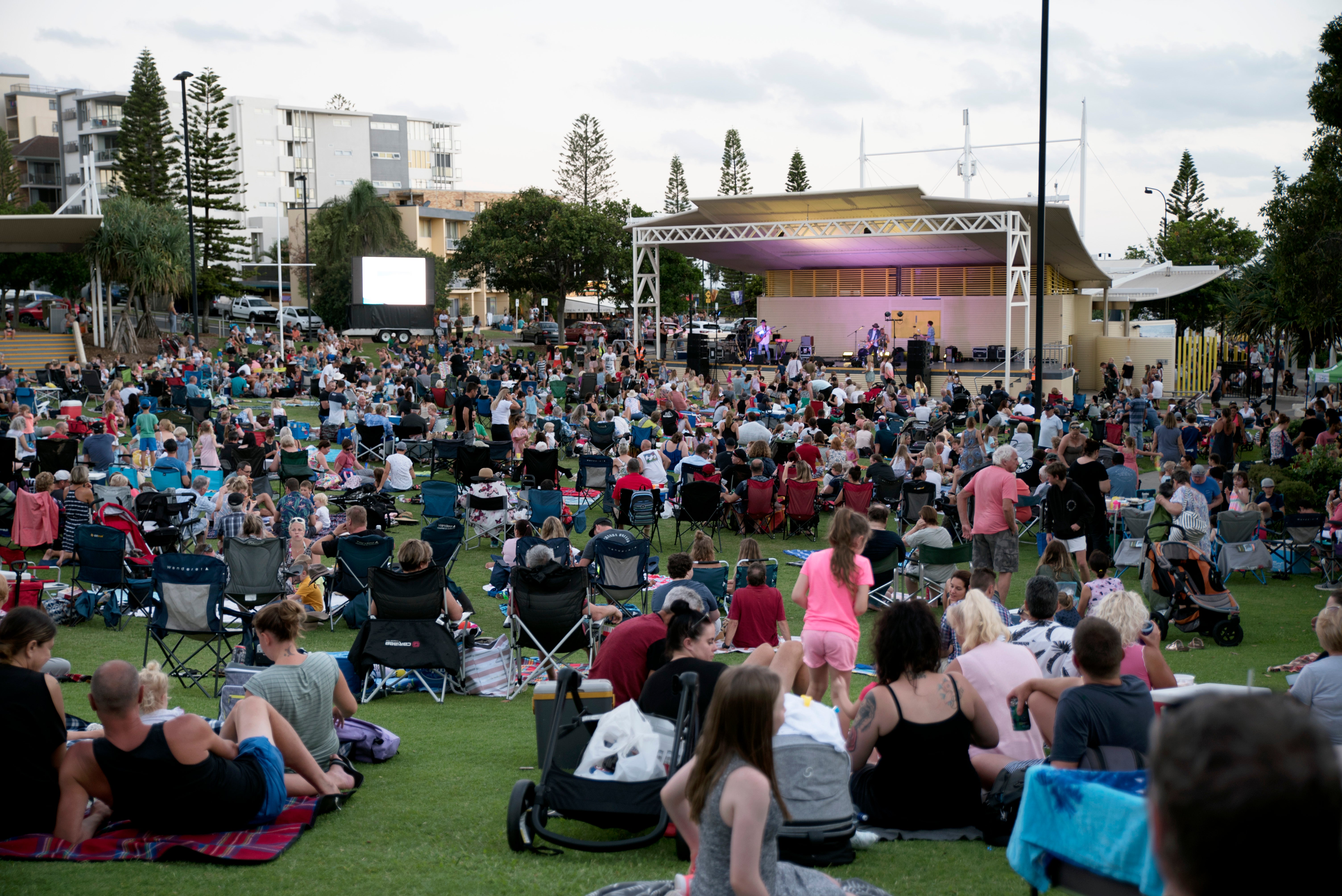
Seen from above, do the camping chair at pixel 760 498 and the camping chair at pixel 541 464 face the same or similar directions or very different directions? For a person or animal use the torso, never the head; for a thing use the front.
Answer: same or similar directions

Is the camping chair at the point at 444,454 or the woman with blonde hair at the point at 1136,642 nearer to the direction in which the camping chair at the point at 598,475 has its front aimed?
the camping chair

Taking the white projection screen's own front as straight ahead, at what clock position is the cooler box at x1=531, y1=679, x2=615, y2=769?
The cooler box is roughly at 12 o'clock from the white projection screen.

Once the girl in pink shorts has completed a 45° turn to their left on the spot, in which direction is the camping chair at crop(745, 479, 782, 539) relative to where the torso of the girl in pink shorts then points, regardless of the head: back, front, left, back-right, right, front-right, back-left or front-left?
front-right

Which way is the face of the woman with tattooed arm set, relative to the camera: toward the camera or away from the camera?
away from the camera

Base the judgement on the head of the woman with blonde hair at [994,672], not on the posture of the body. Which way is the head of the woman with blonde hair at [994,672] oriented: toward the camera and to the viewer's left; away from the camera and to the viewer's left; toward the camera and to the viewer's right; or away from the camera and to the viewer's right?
away from the camera and to the viewer's left

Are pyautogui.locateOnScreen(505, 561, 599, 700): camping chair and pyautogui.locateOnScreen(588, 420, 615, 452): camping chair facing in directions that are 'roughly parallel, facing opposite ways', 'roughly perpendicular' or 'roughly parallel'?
roughly parallel

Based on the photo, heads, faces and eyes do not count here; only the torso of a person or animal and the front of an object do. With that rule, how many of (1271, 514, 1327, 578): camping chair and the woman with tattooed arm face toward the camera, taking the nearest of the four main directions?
0

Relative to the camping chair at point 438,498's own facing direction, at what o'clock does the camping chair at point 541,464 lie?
the camping chair at point 541,464 is roughly at 1 o'clock from the camping chair at point 438,498.

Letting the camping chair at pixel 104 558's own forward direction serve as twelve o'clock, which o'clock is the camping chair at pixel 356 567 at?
the camping chair at pixel 356 567 is roughly at 4 o'clock from the camping chair at pixel 104 558.

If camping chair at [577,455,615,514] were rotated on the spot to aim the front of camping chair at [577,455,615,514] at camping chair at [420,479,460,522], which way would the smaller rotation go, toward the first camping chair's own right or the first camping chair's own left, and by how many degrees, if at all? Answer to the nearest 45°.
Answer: approximately 135° to the first camping chair's own left

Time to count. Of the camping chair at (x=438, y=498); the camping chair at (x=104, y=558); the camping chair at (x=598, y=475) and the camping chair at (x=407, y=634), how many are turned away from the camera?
4

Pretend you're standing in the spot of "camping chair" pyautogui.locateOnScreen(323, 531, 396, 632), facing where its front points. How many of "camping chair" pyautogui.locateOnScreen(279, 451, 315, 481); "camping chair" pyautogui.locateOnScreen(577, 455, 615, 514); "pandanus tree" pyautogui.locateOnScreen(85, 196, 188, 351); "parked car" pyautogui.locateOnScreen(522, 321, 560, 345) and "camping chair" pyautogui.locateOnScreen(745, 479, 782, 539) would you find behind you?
0

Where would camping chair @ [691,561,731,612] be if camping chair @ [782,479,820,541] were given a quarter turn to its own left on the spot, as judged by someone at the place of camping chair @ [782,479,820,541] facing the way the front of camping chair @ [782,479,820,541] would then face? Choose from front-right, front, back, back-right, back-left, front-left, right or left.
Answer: left

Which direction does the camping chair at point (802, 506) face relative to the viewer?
away from the camera

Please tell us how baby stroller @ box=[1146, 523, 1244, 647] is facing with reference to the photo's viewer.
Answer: facing the viewer and to the right of the viewer

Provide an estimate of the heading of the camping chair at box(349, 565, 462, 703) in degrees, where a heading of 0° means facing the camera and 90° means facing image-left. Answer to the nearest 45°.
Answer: approximately 180°

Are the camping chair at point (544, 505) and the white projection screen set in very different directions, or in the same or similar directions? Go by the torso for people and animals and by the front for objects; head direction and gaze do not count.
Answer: very different directions

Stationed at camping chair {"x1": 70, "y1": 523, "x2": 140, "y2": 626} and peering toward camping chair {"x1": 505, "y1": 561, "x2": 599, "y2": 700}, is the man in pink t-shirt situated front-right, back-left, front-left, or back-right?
front-left

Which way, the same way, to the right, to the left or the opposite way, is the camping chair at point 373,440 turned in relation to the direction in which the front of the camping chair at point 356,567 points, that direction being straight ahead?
the same way

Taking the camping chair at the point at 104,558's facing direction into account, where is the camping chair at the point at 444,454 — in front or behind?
in front

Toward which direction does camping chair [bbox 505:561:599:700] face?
away from the camera
